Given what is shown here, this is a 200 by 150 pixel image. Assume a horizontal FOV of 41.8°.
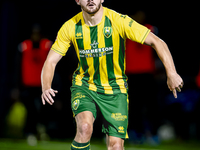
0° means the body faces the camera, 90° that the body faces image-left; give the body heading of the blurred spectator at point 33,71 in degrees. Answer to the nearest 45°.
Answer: approximately 0°

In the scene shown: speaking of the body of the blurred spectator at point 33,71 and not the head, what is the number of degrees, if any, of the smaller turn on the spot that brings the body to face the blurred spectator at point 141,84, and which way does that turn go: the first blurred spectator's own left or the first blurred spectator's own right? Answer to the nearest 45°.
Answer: approximately 45° to the first blurred spectator's own left

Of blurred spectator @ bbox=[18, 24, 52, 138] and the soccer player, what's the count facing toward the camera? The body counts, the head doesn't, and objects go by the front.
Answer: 2

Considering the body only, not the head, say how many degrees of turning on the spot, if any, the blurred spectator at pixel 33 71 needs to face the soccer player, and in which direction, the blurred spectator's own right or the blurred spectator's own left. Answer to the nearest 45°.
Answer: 0° — they already face them

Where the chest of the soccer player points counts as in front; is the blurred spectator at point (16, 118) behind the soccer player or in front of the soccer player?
behind

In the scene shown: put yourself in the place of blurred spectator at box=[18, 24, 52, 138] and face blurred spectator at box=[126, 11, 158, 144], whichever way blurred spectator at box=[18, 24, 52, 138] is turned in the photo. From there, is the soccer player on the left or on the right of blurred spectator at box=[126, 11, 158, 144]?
right

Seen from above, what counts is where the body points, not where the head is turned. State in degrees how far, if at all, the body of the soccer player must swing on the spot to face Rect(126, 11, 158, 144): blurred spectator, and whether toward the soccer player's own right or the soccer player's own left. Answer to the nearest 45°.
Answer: approximately 180°
